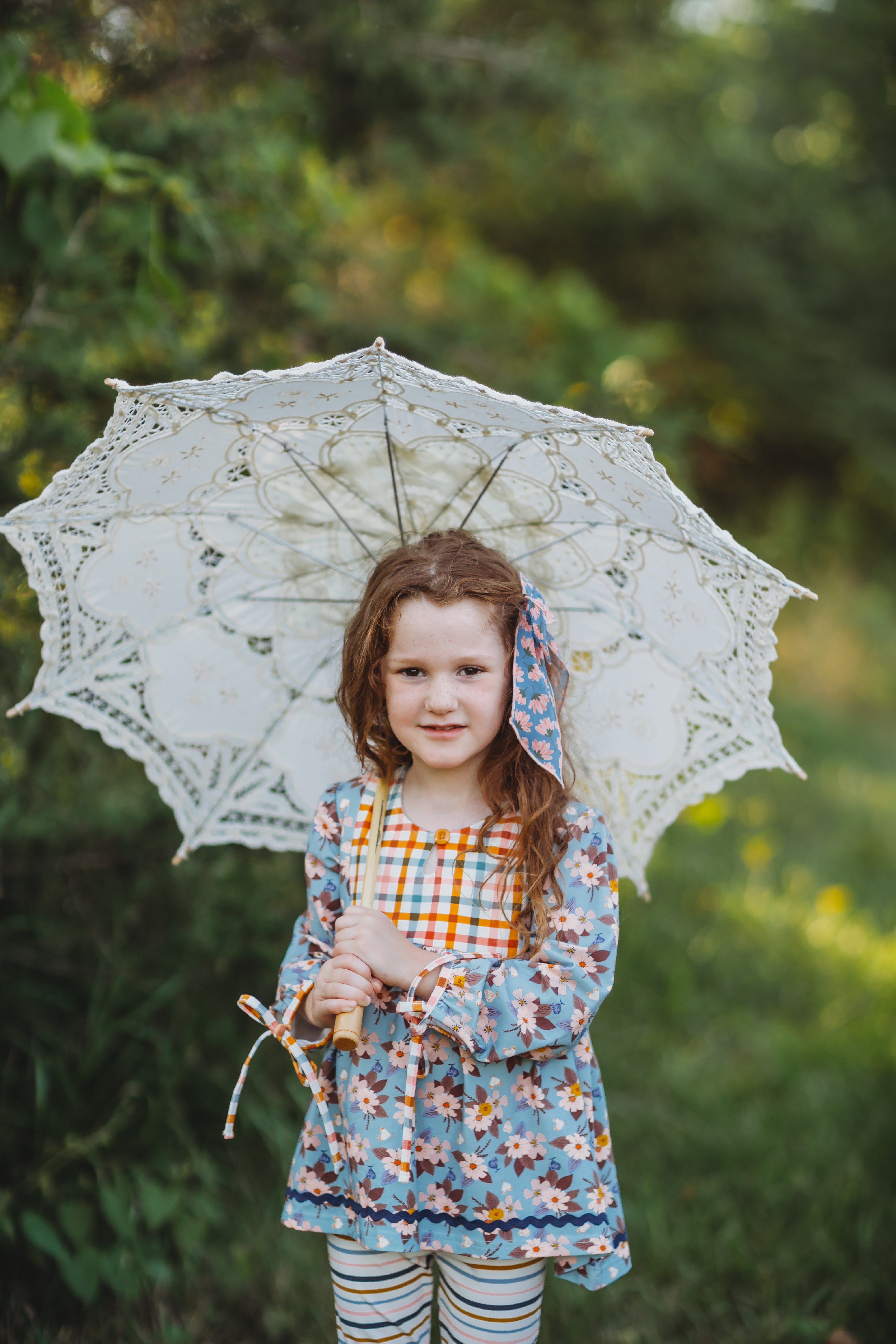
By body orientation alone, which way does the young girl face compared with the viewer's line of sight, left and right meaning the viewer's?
facing the viewer
